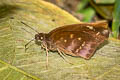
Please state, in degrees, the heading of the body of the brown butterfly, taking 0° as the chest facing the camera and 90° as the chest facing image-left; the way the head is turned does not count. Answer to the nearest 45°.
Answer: approximately 90°

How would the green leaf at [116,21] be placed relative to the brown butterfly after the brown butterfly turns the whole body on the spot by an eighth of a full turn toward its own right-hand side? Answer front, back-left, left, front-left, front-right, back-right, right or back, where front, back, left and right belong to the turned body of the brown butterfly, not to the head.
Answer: right
